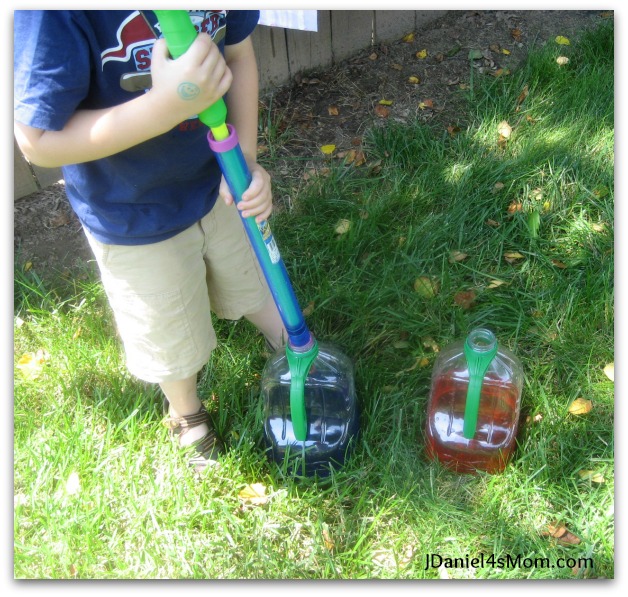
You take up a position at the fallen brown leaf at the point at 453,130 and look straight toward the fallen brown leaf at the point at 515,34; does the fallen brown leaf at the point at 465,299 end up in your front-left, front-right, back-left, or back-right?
back-right

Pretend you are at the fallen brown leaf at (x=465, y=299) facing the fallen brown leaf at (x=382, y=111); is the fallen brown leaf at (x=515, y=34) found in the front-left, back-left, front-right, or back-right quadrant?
front-right

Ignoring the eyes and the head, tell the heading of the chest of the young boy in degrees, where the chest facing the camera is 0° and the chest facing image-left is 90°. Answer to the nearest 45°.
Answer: approximately 315°

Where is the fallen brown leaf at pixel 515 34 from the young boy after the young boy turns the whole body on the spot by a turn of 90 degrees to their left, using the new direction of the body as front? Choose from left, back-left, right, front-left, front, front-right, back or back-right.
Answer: front

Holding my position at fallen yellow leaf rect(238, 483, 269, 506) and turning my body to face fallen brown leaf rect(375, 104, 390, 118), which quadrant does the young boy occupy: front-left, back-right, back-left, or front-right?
front-left

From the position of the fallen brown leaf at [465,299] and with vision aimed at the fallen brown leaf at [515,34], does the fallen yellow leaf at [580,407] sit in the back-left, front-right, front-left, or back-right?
back-right

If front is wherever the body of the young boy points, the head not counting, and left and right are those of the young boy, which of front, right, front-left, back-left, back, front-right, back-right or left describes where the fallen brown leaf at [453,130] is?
left

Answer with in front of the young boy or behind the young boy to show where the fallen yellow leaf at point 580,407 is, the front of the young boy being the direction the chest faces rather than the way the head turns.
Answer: in front

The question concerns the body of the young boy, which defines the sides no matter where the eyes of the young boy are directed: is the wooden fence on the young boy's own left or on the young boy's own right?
on the young boy's own left

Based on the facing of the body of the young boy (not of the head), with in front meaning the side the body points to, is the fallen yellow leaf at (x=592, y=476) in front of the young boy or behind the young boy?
in front

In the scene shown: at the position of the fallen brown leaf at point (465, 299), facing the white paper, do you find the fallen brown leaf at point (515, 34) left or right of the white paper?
right

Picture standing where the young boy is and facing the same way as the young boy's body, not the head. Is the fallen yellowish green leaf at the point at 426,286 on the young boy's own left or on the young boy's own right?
on the young boy's own left
